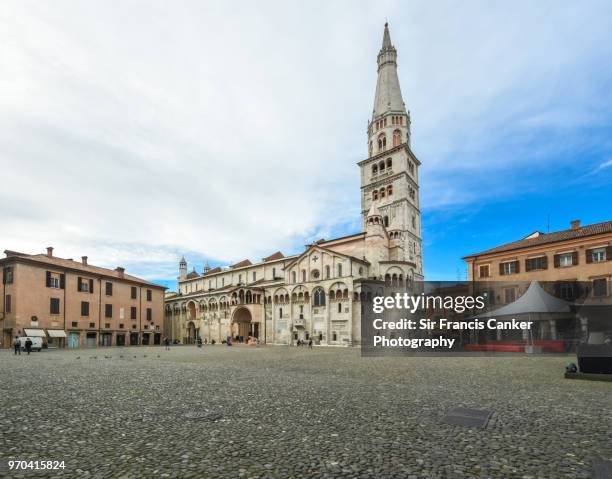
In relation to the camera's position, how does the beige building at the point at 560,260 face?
facing the viewer and to the left of the viewer

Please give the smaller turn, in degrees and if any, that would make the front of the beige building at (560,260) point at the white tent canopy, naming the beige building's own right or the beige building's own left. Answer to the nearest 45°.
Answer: approximately 45° to the beige building's own left
